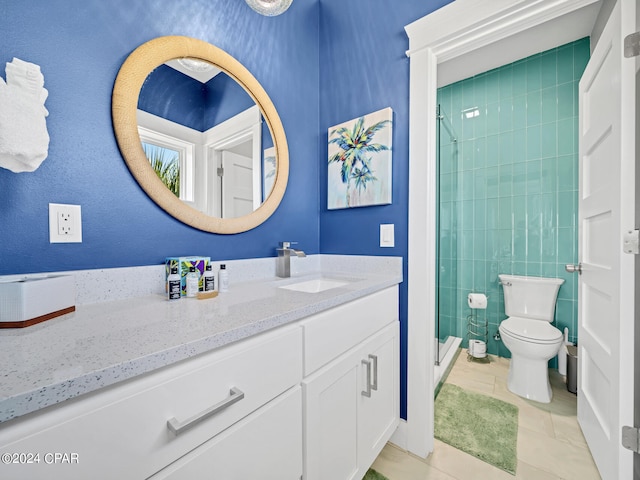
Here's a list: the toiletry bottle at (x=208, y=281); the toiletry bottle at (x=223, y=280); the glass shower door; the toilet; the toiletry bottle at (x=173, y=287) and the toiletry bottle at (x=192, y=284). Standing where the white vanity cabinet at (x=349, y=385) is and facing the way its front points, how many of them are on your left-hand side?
2

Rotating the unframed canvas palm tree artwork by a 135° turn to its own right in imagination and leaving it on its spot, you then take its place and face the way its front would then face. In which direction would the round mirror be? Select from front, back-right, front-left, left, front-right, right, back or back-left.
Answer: back-left

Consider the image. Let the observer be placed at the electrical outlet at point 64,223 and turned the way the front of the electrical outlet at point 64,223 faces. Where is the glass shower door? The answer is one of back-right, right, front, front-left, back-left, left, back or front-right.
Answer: left

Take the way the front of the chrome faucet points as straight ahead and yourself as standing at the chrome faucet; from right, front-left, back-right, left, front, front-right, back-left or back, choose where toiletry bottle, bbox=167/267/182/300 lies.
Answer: right

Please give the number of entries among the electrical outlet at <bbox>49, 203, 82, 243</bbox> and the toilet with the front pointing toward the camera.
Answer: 2

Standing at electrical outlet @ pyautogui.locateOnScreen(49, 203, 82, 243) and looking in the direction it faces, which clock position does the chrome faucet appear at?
The chrome faucet is roughly at 9 o'clock from the electrical outlet.

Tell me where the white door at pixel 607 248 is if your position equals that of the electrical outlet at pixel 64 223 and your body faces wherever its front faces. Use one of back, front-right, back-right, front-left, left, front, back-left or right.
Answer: front-left

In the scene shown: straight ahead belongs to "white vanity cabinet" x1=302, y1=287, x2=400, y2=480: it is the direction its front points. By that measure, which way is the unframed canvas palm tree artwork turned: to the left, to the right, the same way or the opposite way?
to the right

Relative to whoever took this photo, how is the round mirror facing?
facing the viewer and to the right of the viewer

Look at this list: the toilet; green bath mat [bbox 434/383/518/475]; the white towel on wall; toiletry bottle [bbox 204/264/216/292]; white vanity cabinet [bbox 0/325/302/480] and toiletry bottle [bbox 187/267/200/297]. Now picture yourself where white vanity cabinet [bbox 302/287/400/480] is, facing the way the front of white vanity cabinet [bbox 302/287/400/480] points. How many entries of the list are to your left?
2

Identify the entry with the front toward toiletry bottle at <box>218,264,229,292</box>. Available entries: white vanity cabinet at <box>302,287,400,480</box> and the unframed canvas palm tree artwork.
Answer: the unframed canvas palm tree artwork

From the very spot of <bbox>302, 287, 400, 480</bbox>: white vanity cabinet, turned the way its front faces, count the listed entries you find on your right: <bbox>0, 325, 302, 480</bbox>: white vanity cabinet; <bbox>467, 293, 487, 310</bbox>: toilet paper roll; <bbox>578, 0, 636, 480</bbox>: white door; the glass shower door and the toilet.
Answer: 1

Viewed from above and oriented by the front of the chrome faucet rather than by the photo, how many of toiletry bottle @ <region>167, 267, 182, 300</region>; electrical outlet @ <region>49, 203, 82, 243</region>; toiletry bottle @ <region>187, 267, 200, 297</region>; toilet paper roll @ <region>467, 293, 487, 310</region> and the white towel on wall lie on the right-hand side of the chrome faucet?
4

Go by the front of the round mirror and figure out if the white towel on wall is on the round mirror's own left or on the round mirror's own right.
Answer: on the round mirror's own right
